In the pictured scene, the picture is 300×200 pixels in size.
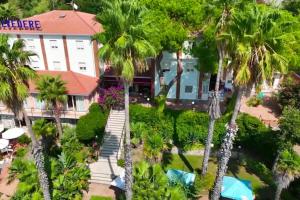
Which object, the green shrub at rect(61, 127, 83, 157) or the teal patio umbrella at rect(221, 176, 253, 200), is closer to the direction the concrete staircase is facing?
the teal patio umbrella

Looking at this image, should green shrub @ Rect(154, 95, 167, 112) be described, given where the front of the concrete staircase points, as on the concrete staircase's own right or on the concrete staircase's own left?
on the concrete staircase's own left

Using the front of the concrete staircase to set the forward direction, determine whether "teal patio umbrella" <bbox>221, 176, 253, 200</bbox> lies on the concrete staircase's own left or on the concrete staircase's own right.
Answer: on the concrete staircase's own left

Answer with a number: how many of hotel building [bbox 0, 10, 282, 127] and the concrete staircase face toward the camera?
2

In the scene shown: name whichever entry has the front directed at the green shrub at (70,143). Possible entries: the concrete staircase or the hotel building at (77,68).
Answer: the hotel building

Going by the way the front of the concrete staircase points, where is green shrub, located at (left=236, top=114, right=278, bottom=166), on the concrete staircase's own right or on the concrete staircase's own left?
on the concrete staircase's own left

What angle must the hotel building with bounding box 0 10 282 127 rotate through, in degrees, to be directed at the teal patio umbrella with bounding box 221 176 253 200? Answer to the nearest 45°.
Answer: approximately 45° to its left

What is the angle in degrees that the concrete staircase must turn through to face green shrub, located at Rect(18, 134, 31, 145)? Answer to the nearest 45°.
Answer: approximately 135° to its right

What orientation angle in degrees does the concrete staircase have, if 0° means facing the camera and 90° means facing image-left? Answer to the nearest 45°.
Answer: approximately 0°

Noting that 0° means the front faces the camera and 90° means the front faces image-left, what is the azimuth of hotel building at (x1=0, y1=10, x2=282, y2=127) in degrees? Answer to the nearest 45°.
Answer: approximately 0°
